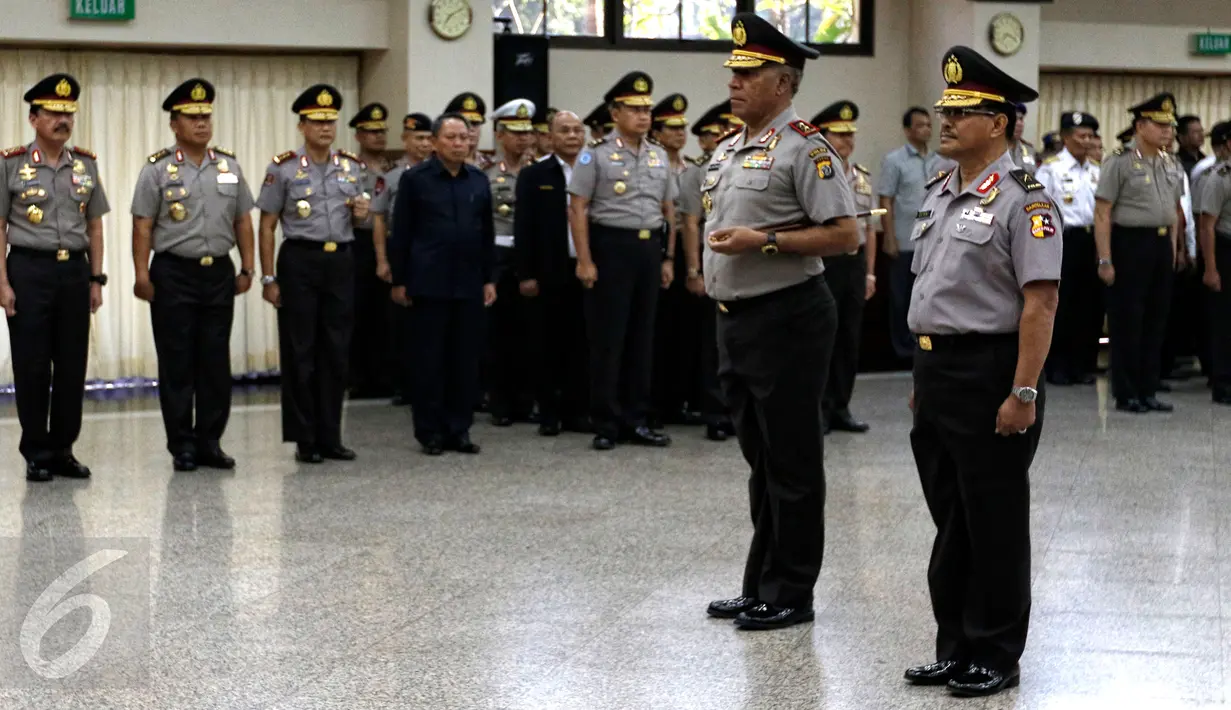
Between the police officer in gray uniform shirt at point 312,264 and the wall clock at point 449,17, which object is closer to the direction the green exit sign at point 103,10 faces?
the police officer in gray uniform shirt

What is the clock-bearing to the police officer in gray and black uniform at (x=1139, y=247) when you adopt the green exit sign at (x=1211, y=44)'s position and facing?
The police officer in gray and black uniform is roughly at 12 o'clock from the green exit sign.

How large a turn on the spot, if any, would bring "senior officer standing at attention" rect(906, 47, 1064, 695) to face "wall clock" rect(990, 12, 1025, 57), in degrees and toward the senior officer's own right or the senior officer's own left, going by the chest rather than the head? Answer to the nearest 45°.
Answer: approximately 135° to the senior officer's own right

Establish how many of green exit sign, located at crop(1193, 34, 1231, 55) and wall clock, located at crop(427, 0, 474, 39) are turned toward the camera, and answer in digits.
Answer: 2

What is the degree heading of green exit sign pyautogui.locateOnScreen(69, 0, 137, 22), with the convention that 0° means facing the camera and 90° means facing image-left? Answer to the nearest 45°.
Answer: approximately 0°

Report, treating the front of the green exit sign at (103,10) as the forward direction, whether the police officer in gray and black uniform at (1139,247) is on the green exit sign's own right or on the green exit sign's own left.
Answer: on the green exit sign's own left

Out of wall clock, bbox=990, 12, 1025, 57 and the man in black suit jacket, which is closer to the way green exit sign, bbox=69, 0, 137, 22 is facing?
the man in black suit jacket

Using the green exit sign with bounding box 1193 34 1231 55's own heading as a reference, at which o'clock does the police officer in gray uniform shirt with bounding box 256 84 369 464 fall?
The police officer in gray uniform shirt is roughly at 1 o'clock from the green exit sign.

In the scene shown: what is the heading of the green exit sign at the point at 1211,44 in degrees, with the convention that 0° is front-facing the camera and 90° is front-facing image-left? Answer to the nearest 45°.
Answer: approximately 0°

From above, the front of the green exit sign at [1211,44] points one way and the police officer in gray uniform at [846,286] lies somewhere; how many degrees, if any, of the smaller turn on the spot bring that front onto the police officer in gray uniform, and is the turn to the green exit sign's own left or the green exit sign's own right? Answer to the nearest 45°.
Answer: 0° — it already faces them

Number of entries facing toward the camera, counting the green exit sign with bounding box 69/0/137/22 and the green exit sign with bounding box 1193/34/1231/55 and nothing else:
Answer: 2

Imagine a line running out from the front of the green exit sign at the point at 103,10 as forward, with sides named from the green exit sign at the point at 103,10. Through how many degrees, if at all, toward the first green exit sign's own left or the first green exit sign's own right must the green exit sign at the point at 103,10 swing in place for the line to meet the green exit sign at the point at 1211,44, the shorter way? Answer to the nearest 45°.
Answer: approximately 90° to the first green exit sign's own left

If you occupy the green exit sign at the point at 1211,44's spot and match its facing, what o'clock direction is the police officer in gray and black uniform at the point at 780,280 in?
The police officer in gray and black uniform is roughly at 12 o'clock from the green exit sign.

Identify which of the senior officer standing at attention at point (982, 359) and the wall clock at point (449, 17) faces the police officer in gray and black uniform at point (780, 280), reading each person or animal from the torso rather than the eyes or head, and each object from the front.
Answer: the wall clock
